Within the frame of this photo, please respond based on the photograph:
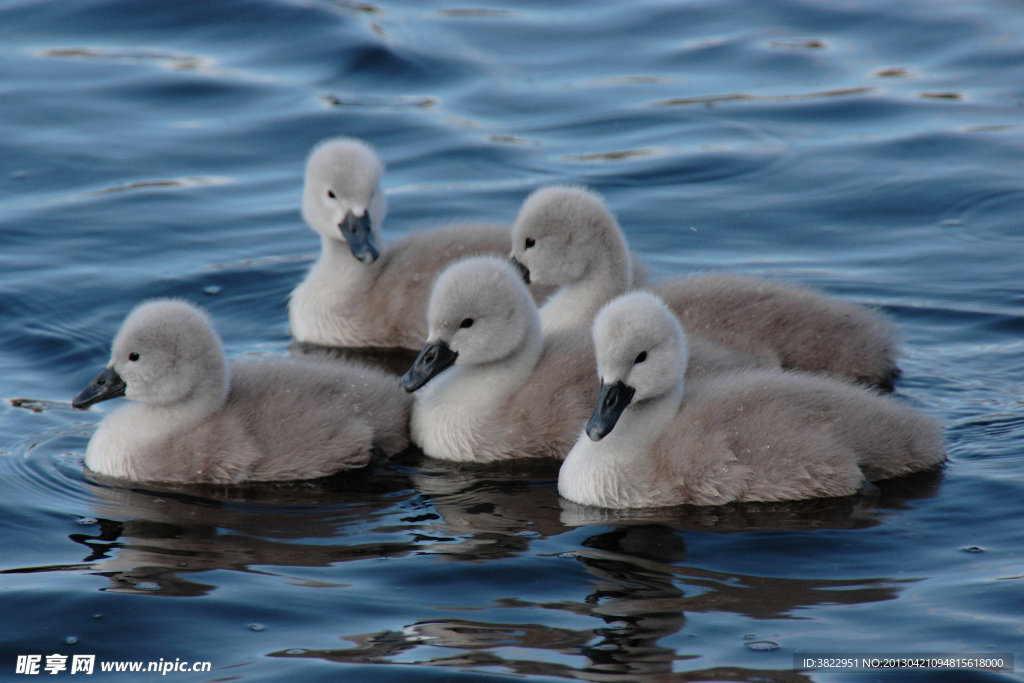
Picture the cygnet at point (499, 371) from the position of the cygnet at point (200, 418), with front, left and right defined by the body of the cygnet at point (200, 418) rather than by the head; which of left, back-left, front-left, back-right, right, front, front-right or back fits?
back

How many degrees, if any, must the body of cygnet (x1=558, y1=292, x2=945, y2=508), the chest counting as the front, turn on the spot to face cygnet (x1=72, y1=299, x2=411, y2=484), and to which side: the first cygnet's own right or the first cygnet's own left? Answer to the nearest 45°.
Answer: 0° — it already faces it

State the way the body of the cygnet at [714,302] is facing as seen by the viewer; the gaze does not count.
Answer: to the viewer's left

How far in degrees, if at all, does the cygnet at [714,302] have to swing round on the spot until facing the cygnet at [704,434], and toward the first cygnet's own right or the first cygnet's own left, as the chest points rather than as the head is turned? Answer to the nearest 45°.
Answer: approximately 90° to the first cygnet's own left

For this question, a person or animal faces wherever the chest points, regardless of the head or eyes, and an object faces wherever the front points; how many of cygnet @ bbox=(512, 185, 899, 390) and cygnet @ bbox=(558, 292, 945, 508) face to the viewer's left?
2

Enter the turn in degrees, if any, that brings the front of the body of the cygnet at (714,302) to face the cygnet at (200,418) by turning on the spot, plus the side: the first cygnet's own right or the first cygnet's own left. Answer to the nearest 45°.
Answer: approximately 45° to the first cygnet's own left

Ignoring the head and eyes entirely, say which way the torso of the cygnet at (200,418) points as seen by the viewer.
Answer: to the viewer's left

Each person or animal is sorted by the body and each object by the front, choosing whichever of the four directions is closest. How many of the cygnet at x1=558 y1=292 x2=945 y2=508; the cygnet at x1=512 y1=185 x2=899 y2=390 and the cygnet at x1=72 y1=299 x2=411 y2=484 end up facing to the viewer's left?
3

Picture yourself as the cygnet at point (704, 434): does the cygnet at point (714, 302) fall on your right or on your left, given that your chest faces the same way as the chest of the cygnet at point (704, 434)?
on your right

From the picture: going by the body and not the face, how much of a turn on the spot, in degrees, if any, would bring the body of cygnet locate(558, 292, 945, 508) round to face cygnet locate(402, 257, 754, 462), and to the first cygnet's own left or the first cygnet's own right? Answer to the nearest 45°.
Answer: approximately 45° to the first cygnet's own right

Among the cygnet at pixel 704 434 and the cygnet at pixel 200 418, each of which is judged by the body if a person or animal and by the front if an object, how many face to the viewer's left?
2

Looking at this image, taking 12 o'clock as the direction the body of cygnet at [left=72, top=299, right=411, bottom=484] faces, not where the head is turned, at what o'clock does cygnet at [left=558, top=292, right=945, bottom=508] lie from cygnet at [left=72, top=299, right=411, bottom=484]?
cygnet at [left=558, top=292, right=945, bottom=508] is roughly at 7 o'clock from cygnet at [left=72, top=299, right=411, bottom=484].

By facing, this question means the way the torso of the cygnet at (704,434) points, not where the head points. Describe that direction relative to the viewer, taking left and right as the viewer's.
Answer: facing to the left of the viewer

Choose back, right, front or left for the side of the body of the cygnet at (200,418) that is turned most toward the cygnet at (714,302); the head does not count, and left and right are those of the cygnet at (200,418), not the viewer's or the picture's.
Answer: back
